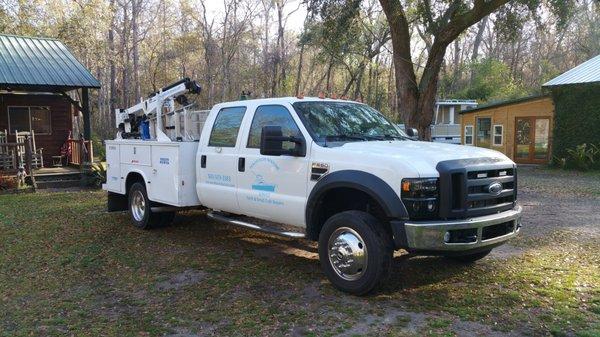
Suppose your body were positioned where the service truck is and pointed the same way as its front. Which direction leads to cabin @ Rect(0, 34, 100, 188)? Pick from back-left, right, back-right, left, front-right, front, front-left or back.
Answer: back

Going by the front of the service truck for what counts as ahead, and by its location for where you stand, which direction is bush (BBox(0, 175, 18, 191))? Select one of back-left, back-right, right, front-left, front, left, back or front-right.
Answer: back

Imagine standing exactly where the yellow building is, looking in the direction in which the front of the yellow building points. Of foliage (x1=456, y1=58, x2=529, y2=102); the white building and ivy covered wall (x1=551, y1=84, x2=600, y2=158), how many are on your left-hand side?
1

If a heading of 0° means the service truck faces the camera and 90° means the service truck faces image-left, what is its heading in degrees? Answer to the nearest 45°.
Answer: approximately 315°

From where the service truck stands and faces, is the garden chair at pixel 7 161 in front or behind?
behind

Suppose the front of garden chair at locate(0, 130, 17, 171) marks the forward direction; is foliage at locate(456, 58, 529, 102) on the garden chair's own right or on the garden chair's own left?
on the garden chair's own left
